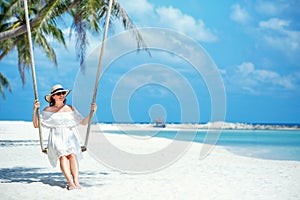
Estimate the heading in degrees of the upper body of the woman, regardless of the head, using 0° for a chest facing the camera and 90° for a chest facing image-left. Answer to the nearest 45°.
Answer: approximately 0°
